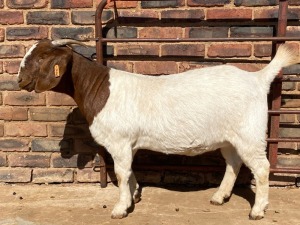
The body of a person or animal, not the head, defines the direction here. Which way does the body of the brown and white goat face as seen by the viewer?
to the viewer's left

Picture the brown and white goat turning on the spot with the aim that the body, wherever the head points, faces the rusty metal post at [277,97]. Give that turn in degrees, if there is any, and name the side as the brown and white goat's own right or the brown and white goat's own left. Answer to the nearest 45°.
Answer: approximately 135° to the brown and white goat's own right

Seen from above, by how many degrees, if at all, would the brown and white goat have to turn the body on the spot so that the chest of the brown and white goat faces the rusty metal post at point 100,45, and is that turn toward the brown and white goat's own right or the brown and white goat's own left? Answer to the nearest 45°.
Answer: approximately 45° to the brown and white goat's own right
